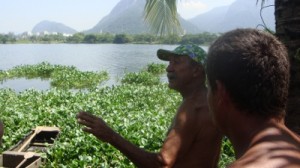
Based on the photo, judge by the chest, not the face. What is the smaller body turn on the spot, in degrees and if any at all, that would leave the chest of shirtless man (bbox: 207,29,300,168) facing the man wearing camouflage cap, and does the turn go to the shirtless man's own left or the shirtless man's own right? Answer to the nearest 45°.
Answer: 0° — they already face them

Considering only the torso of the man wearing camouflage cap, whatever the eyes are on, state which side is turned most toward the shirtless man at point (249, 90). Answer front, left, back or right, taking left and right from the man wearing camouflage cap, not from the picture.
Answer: left

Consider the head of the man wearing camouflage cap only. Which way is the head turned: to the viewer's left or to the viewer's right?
to the viewer's left

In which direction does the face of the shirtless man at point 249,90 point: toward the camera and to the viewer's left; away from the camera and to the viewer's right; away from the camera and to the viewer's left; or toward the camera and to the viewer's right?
away from the camera and to the viewer's left

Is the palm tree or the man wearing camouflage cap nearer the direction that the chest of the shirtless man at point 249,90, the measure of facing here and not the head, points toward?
the man wearing camouflage cap

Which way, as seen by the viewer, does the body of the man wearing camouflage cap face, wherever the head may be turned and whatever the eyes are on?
to the viewer's left

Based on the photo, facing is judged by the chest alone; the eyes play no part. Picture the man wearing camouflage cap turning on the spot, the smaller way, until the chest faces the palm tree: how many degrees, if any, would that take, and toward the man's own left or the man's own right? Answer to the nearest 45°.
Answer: approximately 180°

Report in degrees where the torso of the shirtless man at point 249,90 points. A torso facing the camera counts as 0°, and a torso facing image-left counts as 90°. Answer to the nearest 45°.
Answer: approximately 135°

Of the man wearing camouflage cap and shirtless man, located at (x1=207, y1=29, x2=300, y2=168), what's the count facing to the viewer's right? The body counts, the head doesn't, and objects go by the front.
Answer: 0
